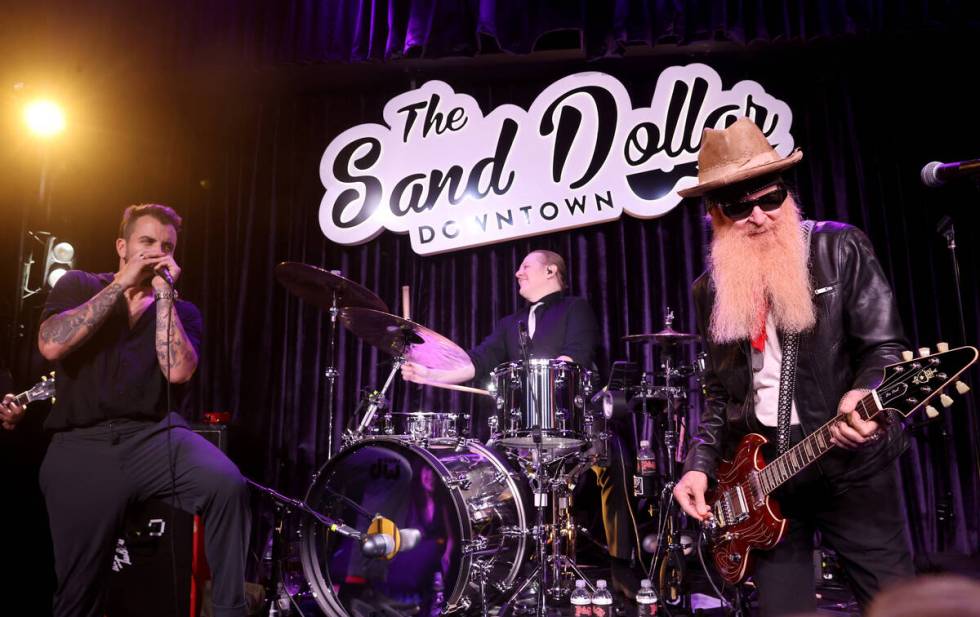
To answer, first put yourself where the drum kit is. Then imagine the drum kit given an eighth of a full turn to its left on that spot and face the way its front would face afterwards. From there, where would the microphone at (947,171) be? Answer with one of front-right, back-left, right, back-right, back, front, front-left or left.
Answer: front-left

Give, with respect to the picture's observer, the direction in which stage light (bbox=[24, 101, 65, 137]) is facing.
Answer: facing the viewer

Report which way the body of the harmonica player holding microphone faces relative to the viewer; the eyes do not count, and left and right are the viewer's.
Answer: facing the viewer and to the right of the viewer

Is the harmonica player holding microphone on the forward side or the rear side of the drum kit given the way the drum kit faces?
on the forward side

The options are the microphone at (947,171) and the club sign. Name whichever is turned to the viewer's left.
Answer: the microphone

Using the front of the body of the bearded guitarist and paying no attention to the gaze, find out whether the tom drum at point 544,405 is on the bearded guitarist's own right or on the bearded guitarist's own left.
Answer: on the bearded guitarist's own right

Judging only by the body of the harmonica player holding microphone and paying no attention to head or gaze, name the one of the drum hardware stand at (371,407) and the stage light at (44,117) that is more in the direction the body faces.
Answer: the drum hardware stand

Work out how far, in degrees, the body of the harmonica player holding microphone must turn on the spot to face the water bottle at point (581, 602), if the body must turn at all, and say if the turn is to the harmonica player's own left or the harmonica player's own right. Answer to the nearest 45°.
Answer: approximately 45° to the harmonica player's own left

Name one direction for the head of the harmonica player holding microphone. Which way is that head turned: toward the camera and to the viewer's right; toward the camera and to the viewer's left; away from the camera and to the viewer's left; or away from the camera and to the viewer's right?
toward the camera and to the viewer's right

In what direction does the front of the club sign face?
toward the camera

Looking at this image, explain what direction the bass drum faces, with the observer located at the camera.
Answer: facing the viewer and to the left of the viewer

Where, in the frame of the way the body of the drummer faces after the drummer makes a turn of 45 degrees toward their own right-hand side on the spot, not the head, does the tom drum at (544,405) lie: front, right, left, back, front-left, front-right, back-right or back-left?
left
